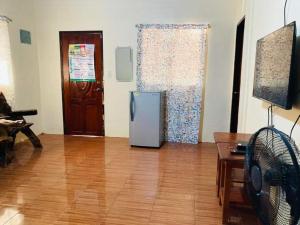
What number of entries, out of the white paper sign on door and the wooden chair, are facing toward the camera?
1

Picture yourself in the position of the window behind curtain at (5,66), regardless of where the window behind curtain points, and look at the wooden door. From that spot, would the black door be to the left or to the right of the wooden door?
right

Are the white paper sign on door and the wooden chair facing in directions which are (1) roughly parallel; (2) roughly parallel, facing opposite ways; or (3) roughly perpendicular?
roughly perpendicular

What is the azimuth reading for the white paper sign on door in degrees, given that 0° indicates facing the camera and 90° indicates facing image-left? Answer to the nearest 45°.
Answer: approximately 0°

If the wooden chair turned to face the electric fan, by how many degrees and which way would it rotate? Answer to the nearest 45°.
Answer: approximately 90° to its right

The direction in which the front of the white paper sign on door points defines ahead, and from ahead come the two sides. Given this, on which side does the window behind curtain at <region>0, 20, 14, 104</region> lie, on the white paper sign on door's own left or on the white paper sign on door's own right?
on the white paper sign on door's own right

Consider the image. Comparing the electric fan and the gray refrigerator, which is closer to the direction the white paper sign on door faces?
the electric fan

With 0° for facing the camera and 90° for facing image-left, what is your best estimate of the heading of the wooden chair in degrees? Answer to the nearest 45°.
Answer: approximately 270°

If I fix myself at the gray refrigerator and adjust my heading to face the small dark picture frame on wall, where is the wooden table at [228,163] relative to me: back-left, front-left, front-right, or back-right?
back-left

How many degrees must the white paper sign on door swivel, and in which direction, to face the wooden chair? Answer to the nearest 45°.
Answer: approximately 45° to its right

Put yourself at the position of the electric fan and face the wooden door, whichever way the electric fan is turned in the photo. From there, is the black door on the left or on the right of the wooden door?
right
